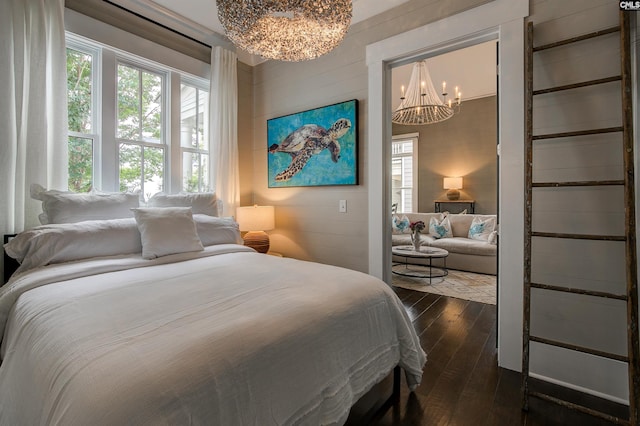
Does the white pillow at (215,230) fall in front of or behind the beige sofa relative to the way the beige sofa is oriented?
in front

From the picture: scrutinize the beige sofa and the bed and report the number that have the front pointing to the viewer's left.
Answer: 0

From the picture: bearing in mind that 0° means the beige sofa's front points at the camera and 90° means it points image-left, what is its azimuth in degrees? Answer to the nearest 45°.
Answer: approximately 0°

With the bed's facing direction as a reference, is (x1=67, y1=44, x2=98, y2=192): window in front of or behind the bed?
behind

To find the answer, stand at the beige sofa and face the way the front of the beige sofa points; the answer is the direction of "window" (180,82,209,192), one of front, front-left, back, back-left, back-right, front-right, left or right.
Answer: front-right

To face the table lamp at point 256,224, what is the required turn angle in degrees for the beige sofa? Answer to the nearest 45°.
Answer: approximately 45° to its right

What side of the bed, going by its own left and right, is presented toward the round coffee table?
left

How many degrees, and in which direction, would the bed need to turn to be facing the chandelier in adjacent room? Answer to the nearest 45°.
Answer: approximately 90° to its left

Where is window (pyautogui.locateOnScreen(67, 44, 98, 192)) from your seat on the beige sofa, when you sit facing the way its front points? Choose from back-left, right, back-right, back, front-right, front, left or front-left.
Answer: front-right

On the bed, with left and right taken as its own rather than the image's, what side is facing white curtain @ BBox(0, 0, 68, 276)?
back

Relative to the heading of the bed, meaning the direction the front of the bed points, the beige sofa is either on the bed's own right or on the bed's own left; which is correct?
on the bed's own left

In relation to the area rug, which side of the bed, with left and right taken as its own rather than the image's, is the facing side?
left

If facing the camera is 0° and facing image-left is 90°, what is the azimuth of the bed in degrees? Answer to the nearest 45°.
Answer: approximately 315°

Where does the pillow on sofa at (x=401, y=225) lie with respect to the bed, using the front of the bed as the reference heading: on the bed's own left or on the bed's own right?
on the bed's own left

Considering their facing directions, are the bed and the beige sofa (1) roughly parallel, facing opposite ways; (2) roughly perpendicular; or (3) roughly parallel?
roughly perpendicular
